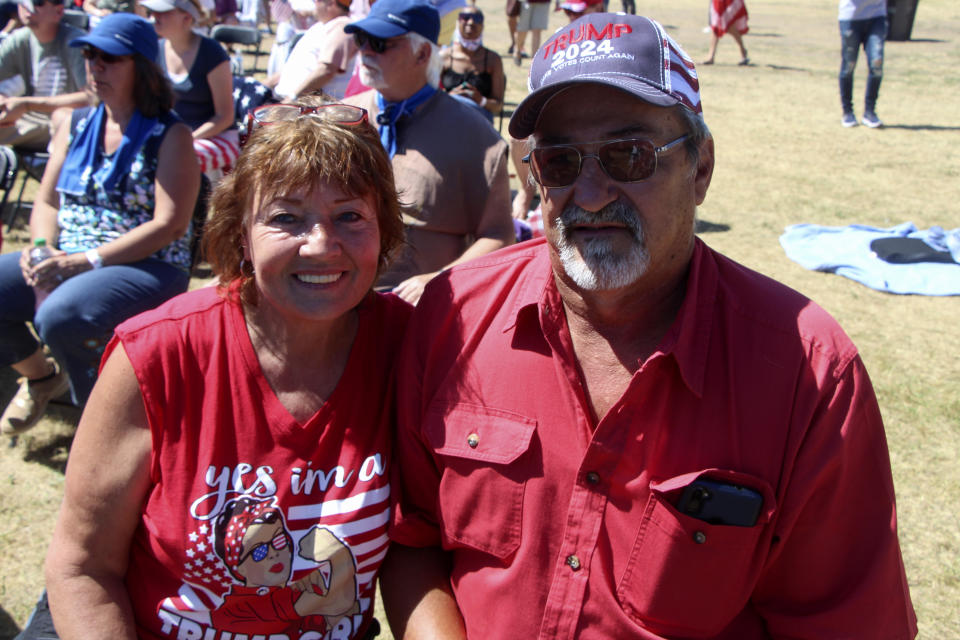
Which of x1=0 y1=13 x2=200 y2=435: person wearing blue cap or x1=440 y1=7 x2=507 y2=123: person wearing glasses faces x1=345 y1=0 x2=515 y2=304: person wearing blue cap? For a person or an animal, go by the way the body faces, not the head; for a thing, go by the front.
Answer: the person wearing glasses

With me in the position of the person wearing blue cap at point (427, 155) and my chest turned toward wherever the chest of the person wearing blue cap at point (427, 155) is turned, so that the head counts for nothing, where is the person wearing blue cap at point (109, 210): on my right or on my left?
on my right

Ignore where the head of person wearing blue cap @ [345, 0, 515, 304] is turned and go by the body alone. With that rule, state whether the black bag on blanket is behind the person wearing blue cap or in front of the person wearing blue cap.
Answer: behind

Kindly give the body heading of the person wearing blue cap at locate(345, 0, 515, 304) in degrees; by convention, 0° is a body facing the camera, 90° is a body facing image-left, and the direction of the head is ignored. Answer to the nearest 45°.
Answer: approximately 45°

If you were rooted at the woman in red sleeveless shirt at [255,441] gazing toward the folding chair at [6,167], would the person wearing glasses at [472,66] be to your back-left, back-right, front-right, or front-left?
front-right

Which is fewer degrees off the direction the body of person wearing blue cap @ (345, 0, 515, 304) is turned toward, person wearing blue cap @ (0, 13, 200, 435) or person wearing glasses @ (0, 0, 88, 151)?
the person wearing blue cap

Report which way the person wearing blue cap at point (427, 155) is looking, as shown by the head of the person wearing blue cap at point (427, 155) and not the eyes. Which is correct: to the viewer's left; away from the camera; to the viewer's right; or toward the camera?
to the viewer's left

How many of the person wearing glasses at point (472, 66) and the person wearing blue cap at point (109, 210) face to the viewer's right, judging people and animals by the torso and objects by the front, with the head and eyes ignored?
0

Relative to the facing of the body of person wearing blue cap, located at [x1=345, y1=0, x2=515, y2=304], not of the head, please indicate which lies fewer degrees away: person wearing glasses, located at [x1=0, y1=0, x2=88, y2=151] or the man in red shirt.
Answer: the man in red shirt

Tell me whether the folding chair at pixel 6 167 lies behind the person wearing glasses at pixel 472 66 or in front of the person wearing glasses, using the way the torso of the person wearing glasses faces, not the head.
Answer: in front

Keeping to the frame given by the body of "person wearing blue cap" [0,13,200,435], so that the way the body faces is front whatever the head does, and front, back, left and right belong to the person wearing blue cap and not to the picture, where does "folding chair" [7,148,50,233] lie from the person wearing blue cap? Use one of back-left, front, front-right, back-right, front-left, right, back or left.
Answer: back-right

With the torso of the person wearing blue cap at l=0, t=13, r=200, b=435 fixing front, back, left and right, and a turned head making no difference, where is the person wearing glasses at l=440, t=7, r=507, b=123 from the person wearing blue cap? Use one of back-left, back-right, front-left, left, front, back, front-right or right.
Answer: back

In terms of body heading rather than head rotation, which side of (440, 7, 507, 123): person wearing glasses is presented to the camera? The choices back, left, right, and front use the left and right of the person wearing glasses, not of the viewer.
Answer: front

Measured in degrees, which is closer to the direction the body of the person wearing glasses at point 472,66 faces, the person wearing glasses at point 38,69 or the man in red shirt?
the man in red shirt

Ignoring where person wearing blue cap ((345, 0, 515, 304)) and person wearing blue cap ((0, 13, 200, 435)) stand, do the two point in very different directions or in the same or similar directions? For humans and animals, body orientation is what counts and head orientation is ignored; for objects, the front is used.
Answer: same or similar directions
